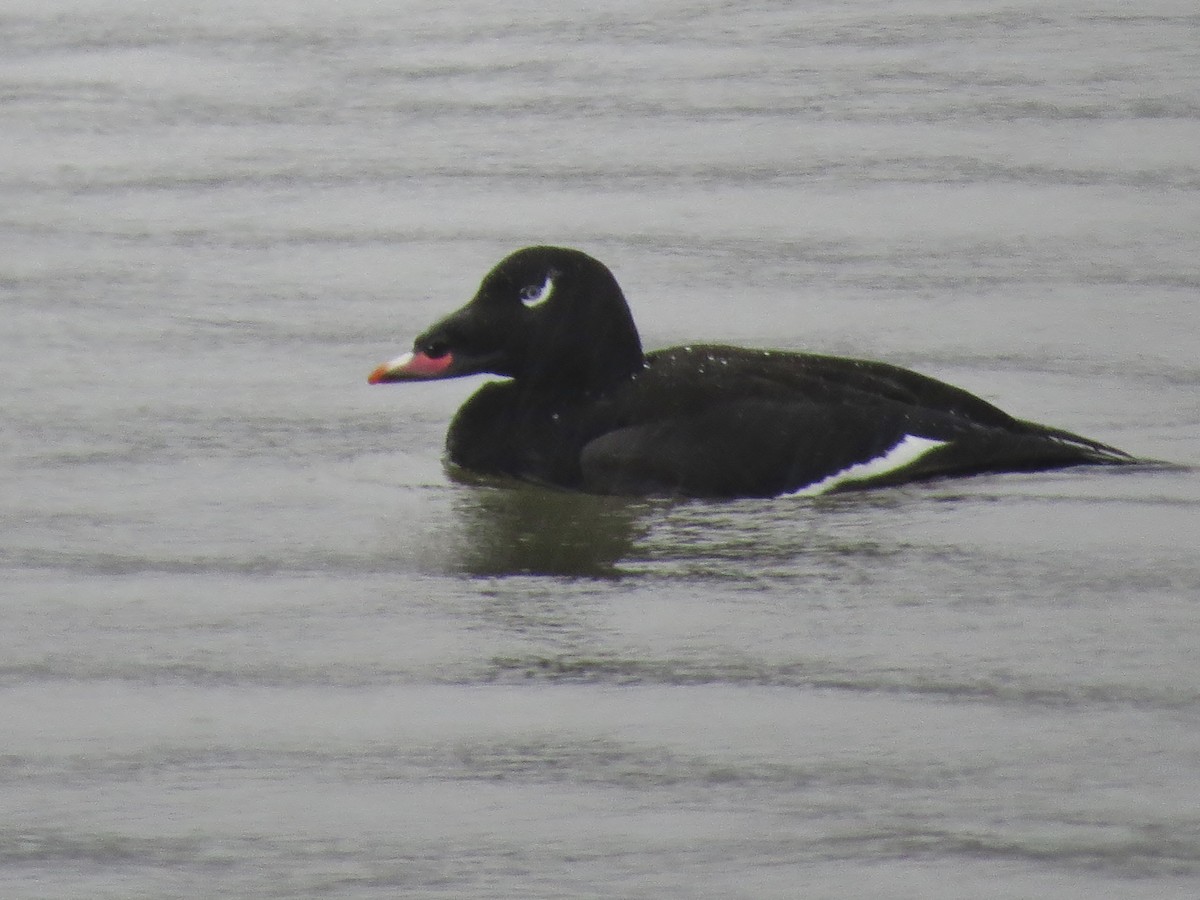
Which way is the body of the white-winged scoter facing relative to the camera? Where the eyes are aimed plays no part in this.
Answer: to the viewer's left
